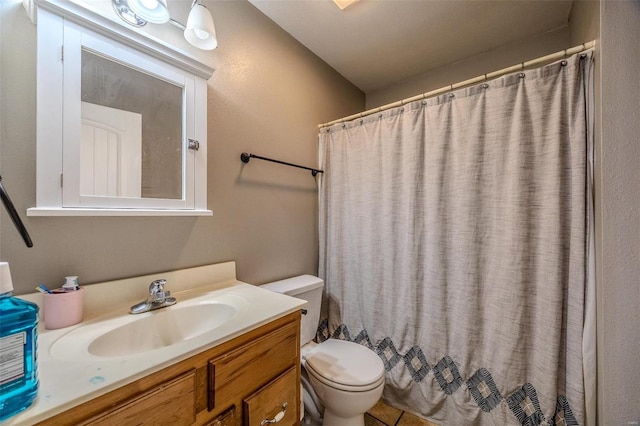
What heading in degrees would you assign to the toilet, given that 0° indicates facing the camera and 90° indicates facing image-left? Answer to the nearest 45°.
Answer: approximately 315°

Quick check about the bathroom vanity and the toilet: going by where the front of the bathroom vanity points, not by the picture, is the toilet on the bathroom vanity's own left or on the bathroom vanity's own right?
on the bathroom vanity's own left

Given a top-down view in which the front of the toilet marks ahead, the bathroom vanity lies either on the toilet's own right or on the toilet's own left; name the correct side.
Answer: on the toilet's own right

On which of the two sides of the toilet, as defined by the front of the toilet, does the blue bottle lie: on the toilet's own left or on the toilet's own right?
on the toilet's own right
